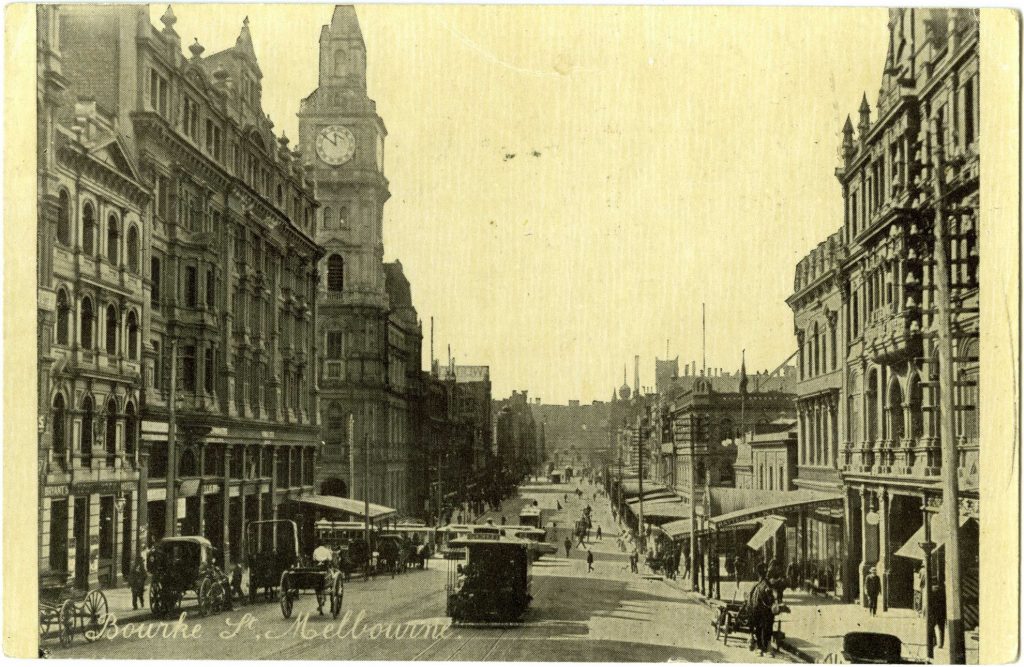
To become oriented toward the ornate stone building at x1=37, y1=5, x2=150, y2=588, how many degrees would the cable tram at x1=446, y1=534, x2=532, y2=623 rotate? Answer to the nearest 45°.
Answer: approximately 45° to its right

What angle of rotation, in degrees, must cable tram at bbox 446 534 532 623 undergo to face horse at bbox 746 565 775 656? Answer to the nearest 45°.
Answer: approximately 45° to its left

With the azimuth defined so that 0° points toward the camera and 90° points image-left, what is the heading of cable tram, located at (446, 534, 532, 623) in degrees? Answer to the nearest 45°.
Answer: approximately 0°
